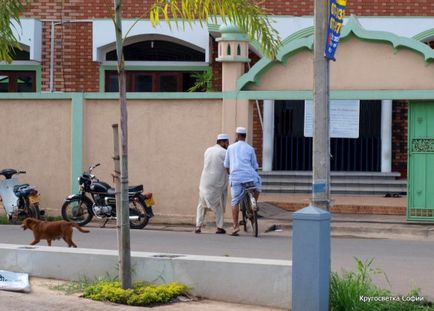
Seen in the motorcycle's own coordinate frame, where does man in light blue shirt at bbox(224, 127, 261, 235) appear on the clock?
The man in light blue shirt is roughly at 7 o'clock from the motorcycle.

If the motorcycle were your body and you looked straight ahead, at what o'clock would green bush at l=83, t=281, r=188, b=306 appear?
The green bush is roughly at 9 o'clock from the motorcycle.

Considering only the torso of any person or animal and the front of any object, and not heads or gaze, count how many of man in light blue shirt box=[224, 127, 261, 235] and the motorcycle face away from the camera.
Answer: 1

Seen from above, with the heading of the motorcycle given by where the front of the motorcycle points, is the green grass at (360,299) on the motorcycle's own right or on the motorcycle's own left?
on the motorcycle's own left

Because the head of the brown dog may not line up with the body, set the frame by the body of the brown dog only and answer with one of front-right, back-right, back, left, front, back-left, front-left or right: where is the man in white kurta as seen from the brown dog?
back-right

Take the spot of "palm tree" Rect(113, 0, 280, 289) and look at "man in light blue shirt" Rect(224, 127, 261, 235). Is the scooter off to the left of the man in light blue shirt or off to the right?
left

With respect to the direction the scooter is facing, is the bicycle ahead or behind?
behind

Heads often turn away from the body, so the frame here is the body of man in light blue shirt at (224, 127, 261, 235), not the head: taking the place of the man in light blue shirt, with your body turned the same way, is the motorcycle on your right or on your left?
on your left

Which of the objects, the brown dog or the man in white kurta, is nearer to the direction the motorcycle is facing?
the brown dog

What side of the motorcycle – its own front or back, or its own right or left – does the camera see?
left

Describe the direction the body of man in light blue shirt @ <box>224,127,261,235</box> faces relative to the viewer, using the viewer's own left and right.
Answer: facing away from the viewer
